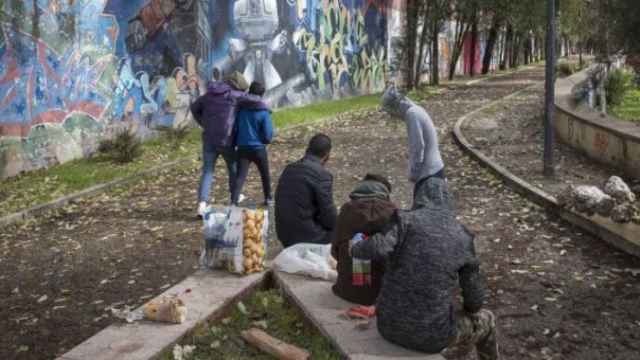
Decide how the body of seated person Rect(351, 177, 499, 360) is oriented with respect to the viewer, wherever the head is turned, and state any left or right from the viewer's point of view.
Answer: facing away from the viewer and to the right of the viewer

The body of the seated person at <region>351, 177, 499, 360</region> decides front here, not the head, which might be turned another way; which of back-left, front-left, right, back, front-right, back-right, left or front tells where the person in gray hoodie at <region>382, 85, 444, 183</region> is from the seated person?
front-left

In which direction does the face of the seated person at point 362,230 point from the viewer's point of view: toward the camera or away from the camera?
away from the camera

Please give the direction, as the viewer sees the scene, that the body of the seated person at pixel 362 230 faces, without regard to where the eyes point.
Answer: away from the camera

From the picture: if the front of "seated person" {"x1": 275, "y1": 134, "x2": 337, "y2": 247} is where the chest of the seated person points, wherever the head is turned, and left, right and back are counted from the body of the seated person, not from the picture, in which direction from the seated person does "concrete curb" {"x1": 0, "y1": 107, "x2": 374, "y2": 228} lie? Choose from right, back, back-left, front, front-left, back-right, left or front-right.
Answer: left

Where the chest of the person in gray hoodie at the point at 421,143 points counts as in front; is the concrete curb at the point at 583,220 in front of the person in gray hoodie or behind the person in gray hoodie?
behind

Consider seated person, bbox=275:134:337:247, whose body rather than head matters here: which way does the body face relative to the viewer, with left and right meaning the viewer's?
facing away from the viewer and to the right of the viewer
